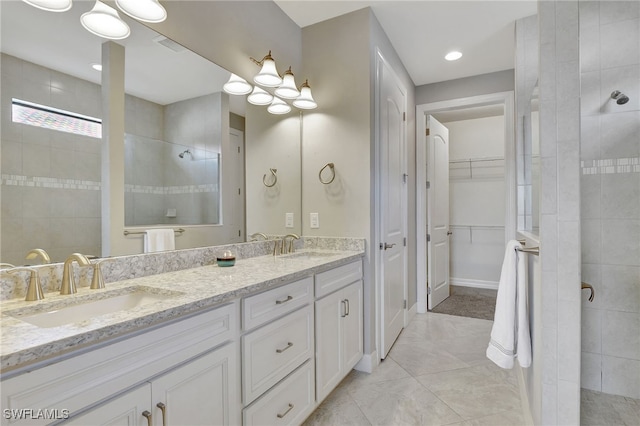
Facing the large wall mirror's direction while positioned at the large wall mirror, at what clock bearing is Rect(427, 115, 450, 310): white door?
The white door is roughly at 10 o'clock from the large wall mirror.

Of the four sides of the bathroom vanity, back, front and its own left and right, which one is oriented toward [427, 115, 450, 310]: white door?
left

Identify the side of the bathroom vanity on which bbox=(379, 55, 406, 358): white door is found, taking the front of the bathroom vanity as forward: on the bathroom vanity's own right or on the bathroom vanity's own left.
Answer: on the bathroom vanity's own left

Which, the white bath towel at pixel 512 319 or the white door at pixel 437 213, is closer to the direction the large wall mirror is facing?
the white bath towel

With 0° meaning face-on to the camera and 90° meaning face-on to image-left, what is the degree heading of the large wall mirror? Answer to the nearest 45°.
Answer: approximately 315°

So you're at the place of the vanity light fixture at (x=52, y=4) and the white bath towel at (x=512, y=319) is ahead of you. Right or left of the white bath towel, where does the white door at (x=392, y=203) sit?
left

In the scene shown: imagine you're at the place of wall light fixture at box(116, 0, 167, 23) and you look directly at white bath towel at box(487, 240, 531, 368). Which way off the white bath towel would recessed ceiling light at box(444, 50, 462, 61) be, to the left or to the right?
left

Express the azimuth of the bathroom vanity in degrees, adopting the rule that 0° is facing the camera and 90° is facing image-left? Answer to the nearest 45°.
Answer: approximately 315°

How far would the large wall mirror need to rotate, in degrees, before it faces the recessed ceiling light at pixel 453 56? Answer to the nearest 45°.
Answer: approximately 45° to its left
